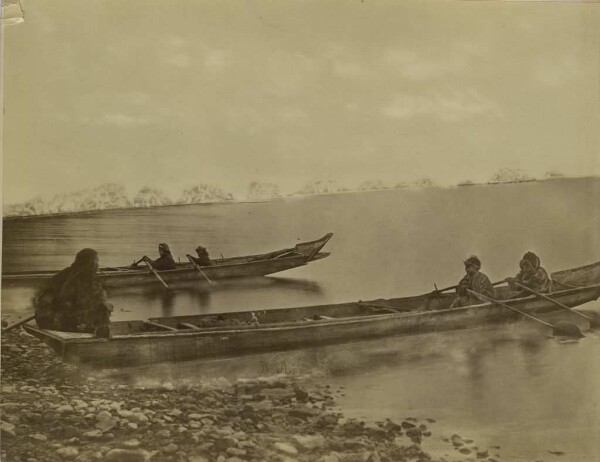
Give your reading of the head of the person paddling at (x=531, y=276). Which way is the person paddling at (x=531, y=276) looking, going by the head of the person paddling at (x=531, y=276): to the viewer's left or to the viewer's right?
to the viewer's left

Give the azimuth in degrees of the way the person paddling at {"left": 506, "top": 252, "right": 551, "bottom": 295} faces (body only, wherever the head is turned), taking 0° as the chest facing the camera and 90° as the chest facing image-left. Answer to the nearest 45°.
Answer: approximately 45°

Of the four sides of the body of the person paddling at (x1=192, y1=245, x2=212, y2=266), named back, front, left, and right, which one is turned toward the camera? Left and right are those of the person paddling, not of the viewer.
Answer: left

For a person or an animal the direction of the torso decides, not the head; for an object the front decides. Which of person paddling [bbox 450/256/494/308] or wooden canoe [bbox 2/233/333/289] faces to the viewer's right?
the wooden canoe

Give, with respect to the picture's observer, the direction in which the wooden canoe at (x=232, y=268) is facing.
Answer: facing to the right of the viewer
